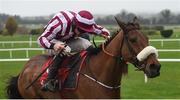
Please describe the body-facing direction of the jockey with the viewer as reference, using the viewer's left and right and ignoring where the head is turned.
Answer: facing the viewer and to the right of the viewer
